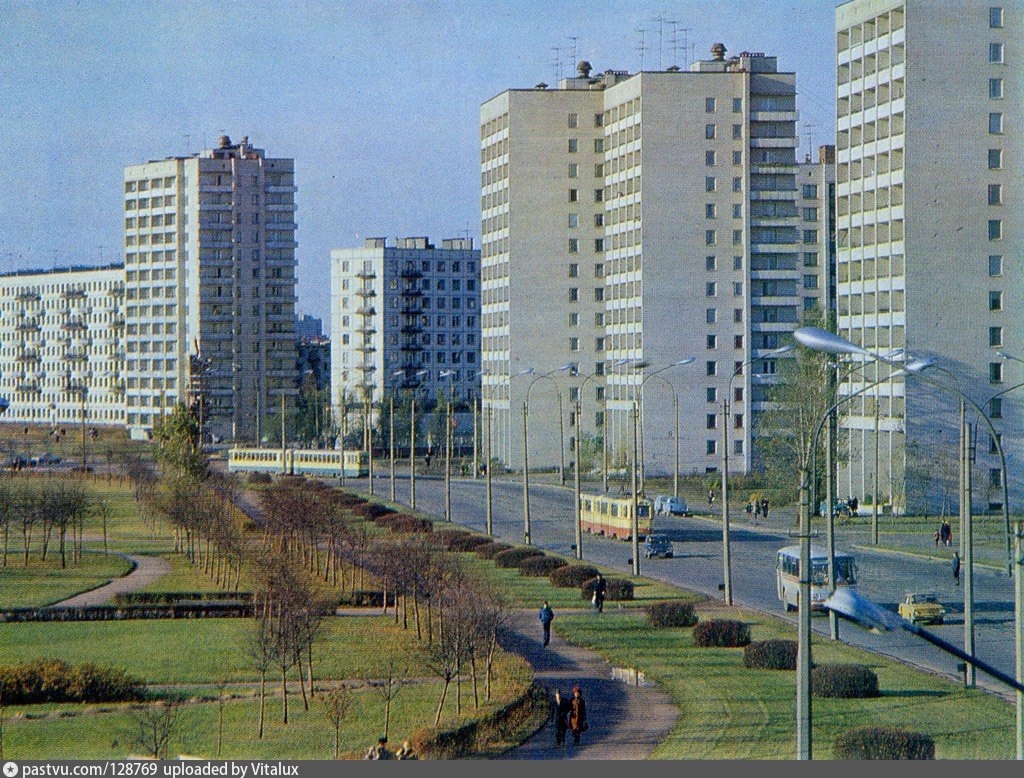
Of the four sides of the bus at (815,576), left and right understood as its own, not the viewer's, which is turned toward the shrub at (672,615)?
right

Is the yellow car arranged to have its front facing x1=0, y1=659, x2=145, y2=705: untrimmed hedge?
no

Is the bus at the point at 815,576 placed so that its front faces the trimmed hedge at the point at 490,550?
no

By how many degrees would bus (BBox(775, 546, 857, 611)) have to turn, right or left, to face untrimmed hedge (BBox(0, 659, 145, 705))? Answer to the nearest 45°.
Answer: approximately 90° to its right

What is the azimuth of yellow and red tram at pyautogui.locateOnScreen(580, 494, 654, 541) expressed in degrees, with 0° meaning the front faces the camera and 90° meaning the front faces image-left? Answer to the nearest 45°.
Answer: approximately 315°

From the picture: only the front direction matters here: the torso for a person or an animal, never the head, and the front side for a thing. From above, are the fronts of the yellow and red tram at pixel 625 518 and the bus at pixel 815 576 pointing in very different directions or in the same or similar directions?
same or similar directions

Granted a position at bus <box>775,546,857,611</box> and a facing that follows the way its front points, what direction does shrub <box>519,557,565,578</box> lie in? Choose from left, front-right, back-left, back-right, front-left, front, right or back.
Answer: back

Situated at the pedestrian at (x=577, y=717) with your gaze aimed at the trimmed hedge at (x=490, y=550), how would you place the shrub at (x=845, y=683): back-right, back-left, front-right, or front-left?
front-right

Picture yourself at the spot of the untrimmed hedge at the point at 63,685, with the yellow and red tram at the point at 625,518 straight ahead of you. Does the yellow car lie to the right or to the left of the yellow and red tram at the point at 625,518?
right

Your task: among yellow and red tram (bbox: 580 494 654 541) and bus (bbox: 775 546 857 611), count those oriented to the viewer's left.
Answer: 0

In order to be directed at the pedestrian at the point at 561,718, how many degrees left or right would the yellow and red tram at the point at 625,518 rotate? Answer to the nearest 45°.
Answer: approximately 45° to its right

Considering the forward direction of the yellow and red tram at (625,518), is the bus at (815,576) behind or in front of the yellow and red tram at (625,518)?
in front
